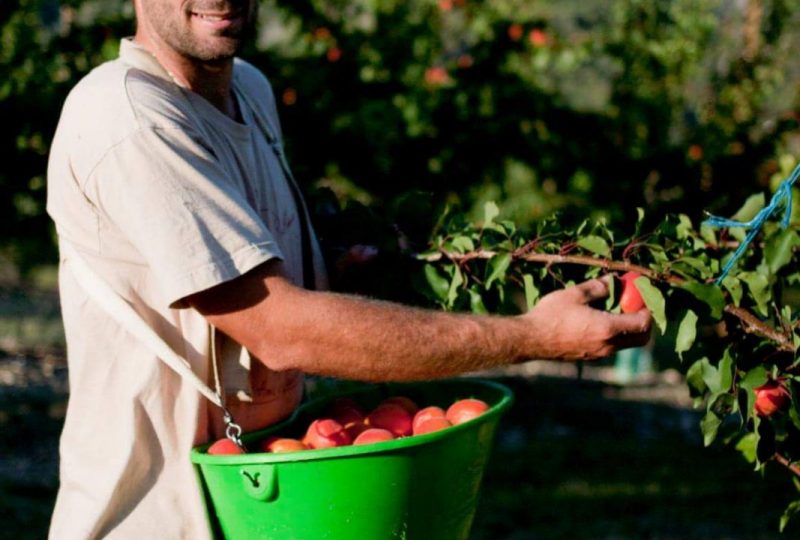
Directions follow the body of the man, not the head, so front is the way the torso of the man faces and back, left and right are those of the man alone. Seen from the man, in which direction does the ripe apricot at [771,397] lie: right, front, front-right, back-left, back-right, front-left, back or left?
front-left
